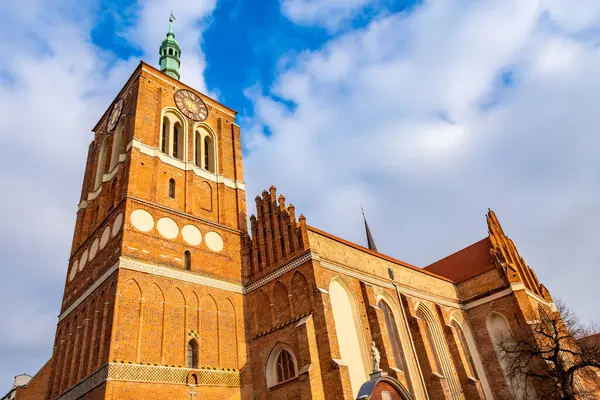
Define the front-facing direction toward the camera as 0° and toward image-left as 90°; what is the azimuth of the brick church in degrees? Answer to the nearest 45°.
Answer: approximately 45°

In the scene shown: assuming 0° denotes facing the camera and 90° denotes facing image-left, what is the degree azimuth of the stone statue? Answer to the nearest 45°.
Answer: approximately 315°
